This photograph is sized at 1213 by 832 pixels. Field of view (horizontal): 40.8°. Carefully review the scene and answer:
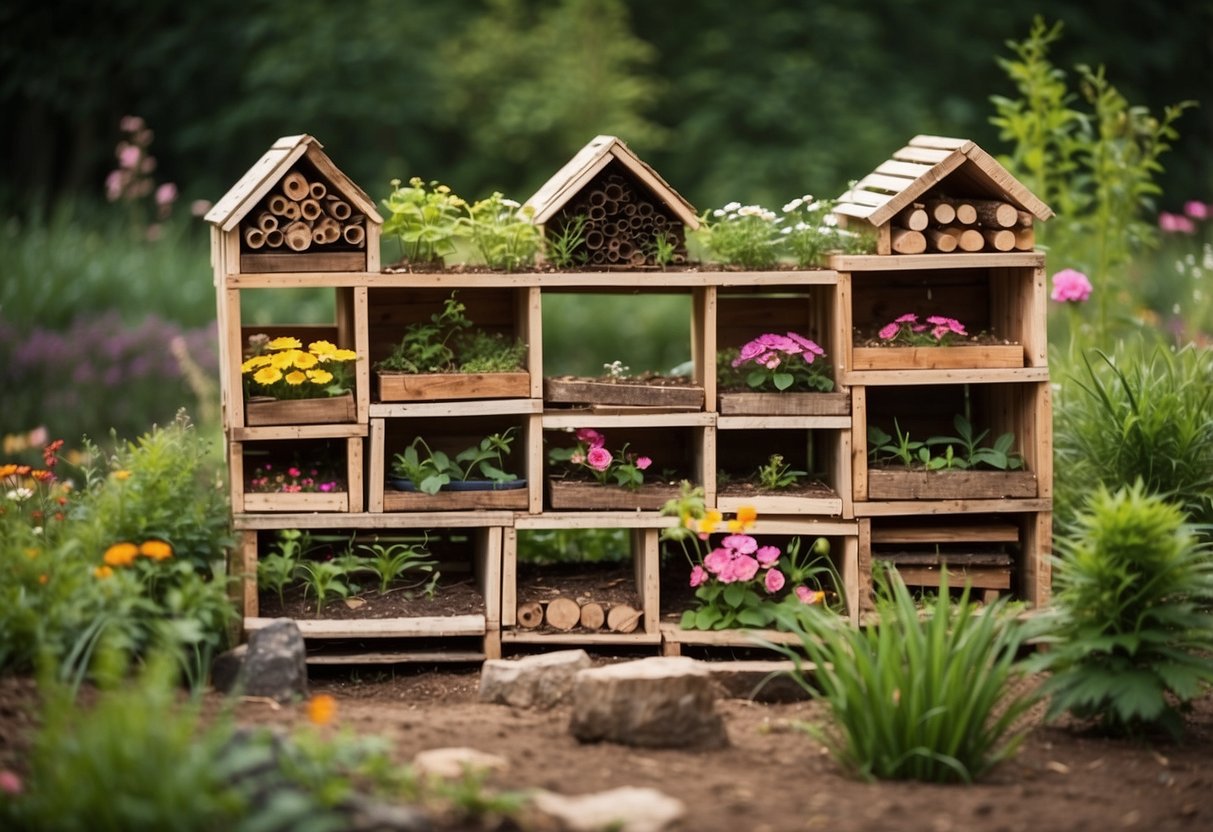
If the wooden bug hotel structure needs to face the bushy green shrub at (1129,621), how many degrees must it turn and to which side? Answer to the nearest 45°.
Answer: approximately 45° to its left

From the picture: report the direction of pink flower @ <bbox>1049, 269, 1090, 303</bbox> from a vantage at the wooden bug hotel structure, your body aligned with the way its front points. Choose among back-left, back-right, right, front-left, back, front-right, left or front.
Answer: back-left

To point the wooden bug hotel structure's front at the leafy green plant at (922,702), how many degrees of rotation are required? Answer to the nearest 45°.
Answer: approximately 45° to its left

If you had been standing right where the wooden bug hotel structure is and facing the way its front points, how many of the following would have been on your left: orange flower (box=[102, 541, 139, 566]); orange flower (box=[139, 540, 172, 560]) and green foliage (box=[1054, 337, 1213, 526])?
1

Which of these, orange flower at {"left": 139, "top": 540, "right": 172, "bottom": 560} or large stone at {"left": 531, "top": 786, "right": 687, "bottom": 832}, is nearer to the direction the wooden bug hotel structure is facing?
the large stone

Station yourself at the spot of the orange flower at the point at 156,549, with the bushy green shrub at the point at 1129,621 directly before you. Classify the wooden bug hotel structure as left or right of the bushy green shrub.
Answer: left

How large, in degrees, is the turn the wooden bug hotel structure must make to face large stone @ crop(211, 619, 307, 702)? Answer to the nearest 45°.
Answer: approximately 45° to its right

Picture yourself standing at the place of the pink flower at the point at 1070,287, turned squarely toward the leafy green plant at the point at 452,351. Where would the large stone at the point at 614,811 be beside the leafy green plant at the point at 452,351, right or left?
left

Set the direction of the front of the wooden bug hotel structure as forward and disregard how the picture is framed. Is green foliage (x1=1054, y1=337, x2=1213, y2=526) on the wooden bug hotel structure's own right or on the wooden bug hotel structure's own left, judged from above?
on the wooden bug hotel structure's own left

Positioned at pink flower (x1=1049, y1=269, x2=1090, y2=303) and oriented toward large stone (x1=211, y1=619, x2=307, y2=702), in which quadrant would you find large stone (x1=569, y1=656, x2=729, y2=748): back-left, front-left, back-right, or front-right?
front-left

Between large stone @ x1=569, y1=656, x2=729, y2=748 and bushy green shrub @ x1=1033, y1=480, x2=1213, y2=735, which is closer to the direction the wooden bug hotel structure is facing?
the large stone

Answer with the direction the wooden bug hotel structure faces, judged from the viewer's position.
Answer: facing the viewer

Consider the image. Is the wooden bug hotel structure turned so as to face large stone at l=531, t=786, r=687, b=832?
yes

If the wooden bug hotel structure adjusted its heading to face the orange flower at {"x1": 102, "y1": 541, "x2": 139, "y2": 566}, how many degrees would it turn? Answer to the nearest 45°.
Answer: approximately 45° to its right
